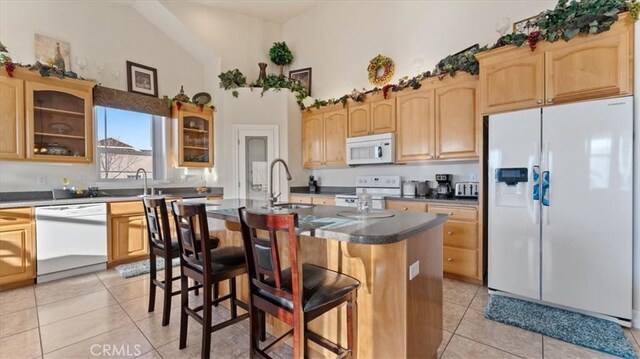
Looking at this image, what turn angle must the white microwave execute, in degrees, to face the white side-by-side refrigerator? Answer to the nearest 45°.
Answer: approximately 90° to its left

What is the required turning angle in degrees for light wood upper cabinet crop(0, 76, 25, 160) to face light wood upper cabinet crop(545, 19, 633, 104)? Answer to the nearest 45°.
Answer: approximately 45° to its left

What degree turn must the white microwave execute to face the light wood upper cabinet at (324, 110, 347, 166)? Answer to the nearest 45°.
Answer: approximately 90° to its right

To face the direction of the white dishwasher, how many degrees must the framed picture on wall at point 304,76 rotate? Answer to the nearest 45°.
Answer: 0° — it already faces it

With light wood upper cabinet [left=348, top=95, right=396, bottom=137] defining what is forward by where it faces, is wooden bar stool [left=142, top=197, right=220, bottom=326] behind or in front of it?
in front

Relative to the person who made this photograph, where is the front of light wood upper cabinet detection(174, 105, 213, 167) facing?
facing the viewer and to the right of the viewer

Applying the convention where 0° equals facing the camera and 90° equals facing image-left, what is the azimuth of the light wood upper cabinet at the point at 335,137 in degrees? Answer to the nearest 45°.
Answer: approximately 45°

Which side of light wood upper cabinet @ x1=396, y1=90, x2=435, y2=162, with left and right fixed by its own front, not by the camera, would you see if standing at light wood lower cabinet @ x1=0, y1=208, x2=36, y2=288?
front

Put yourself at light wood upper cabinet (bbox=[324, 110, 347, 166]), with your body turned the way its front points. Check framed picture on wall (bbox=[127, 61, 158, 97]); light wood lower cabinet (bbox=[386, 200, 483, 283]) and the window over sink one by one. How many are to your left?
1

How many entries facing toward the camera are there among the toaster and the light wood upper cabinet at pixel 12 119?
2

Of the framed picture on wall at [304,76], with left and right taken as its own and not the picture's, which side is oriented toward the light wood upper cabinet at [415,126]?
left

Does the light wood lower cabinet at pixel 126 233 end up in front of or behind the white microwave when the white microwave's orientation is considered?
in front

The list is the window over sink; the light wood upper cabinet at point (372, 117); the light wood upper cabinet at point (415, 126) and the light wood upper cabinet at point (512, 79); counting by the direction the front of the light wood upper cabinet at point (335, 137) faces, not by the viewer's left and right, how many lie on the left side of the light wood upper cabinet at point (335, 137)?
3

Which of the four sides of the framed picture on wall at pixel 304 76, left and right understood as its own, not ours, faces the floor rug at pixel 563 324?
left
